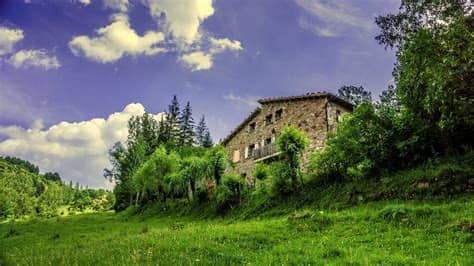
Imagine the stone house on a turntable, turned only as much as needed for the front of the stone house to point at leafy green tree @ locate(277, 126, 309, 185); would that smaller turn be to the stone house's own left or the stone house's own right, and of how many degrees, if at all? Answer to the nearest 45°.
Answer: approximately 45° to the stone house's own left

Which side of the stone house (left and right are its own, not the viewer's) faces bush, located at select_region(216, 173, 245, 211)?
front

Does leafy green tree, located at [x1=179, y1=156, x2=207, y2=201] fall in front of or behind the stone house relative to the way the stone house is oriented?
in front

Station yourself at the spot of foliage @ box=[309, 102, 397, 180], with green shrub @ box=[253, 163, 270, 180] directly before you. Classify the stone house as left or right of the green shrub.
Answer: right

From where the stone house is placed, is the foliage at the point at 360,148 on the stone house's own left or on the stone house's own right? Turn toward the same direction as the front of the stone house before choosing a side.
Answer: on the stone house's own left

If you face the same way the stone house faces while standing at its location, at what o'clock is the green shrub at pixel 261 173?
The green shrub is roughly at 11 o'clock from the stone house.

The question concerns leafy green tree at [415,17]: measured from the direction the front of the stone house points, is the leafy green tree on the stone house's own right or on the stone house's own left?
on the stone house's own left
